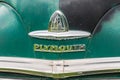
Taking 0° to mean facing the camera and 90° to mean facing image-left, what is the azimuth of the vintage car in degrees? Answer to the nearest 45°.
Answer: approximately 0°
